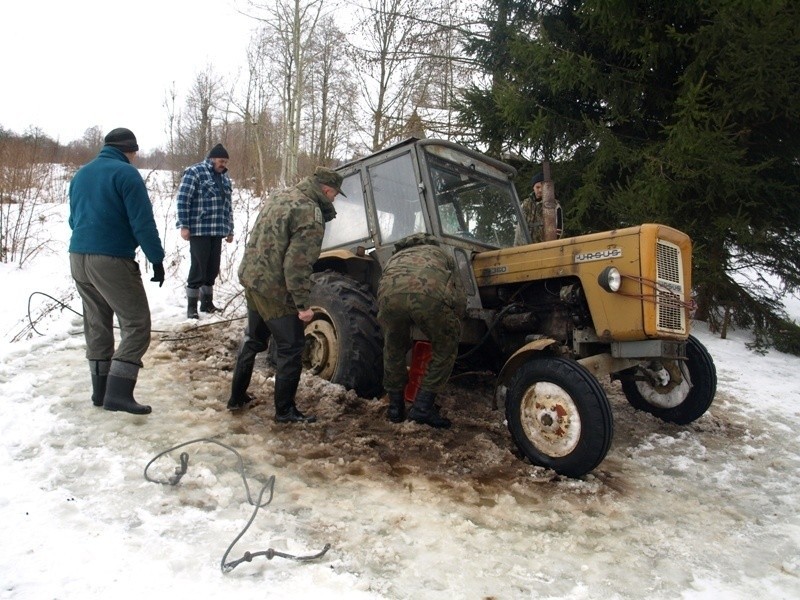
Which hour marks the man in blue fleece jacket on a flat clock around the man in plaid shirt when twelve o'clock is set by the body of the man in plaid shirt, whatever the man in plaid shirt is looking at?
The man in blue fleece jacket is roughly at 2 o'clock from the man in plaid shirt.

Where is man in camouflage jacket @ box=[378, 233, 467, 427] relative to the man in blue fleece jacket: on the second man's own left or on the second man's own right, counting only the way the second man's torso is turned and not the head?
on the second man's own right

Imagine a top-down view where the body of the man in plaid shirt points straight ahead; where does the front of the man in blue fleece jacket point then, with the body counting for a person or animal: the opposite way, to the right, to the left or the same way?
to the left

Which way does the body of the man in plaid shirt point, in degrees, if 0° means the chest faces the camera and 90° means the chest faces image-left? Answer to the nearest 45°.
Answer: approximately 315°

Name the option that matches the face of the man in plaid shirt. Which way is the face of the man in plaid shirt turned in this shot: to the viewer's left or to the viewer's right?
to the viewer's right

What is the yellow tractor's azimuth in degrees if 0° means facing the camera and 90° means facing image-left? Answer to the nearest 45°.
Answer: approximately 315°

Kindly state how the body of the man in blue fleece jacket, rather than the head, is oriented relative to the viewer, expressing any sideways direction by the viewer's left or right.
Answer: facing away from the viewer and to the right of the viewer

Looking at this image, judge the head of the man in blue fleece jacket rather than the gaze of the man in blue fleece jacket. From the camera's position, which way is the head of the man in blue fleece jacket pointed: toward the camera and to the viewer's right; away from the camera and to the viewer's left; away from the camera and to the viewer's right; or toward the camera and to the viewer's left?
away from the camera and to the viewer's right
